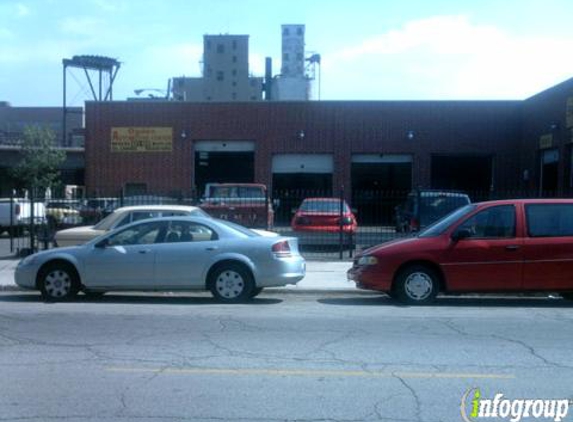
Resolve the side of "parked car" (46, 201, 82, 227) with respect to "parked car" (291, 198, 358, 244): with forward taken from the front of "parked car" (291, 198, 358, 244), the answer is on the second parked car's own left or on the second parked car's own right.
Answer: on the second parked car's own left

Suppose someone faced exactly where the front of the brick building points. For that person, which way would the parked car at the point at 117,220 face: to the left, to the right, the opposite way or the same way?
to the right

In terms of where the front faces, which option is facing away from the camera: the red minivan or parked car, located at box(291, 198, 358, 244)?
the parked car

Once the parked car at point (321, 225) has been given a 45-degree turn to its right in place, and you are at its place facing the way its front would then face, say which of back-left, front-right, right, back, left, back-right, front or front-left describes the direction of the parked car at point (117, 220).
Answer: back

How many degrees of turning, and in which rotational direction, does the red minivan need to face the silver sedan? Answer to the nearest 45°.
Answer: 0° — it already faces it

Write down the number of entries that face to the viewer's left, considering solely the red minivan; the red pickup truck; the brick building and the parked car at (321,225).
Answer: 1

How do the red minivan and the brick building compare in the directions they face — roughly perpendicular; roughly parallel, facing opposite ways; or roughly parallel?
roughly perpendicular

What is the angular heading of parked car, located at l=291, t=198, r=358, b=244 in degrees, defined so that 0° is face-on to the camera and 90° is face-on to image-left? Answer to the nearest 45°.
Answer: approximately 180°

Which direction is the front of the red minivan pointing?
to the viewer's left

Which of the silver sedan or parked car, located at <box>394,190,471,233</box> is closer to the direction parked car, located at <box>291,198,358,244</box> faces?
the parked car

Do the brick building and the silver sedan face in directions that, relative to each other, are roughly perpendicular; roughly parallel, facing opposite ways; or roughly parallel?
roughly perpendicular

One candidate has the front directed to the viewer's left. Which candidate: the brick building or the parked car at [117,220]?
the parked car

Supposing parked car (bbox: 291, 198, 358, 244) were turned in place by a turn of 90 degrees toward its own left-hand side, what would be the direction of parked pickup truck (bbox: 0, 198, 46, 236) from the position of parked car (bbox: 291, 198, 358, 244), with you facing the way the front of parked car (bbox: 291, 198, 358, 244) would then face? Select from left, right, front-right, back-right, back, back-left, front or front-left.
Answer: front-right

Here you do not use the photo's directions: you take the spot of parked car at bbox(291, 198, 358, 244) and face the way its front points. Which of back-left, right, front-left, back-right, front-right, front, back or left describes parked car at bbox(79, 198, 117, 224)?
left

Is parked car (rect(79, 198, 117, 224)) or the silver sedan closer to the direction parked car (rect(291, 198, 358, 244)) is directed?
the parked car

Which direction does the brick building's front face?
toward the camera

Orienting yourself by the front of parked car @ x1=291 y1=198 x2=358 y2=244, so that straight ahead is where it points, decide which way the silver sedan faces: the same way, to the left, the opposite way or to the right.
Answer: to the left

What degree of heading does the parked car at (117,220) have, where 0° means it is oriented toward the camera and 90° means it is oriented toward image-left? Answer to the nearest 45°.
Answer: approximately 90°
